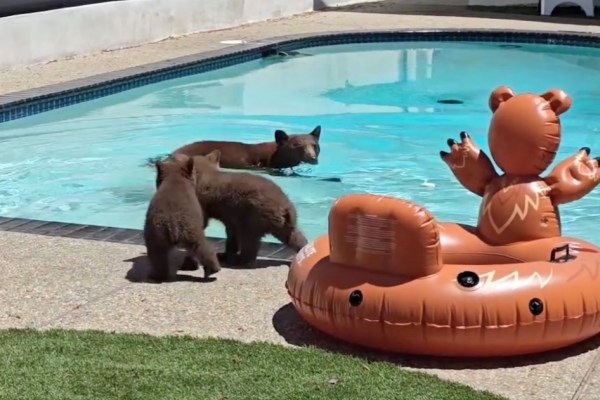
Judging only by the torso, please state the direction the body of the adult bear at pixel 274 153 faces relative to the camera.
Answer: to the viewer's right

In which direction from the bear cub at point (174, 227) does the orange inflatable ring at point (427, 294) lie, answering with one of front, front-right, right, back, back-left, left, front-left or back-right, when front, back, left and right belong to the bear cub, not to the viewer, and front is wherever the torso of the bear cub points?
back-right

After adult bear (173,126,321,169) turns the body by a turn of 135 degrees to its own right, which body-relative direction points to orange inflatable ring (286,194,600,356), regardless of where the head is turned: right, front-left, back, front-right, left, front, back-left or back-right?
front-left

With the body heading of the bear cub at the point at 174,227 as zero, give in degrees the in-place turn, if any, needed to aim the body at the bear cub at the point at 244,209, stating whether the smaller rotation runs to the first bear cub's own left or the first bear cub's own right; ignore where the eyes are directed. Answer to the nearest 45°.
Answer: approximately 45° to the first bear cub's own right

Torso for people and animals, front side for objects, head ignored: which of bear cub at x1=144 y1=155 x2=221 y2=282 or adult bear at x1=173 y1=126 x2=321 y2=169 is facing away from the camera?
bear cub at x1=144 y1=155 x2=221 y2=282

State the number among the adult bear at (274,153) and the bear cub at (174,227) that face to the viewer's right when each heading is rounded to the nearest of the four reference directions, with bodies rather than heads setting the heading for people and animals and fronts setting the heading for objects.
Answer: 1

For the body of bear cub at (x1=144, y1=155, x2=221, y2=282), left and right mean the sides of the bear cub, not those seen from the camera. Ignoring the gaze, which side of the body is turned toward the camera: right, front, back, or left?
back

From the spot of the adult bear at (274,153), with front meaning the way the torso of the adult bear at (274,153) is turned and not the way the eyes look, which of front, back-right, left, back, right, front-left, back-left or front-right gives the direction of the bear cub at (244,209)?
right

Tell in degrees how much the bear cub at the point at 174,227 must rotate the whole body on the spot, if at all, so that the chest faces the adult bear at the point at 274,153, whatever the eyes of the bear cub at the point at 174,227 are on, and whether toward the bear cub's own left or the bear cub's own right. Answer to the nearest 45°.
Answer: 0° — it already faces it

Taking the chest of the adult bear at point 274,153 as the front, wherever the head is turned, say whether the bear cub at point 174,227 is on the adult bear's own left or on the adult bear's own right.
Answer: on the adult bear's own right

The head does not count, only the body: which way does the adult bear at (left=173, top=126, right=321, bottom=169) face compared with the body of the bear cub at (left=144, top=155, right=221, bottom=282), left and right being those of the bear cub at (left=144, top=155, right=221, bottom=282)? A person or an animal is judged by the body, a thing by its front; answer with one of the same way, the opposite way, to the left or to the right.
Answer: to the right
